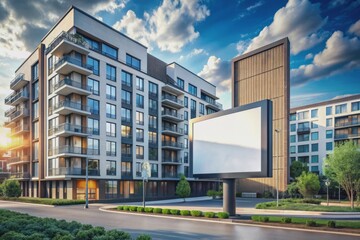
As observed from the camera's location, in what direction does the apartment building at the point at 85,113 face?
facing the viewer and to the right of the viewer

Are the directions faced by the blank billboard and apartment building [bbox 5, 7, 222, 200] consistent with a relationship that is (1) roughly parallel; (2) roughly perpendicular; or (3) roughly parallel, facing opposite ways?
roughly perpendicular

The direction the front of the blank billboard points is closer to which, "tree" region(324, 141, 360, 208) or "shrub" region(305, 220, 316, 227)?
the shrub

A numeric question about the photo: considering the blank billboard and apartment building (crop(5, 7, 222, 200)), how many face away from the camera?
0
